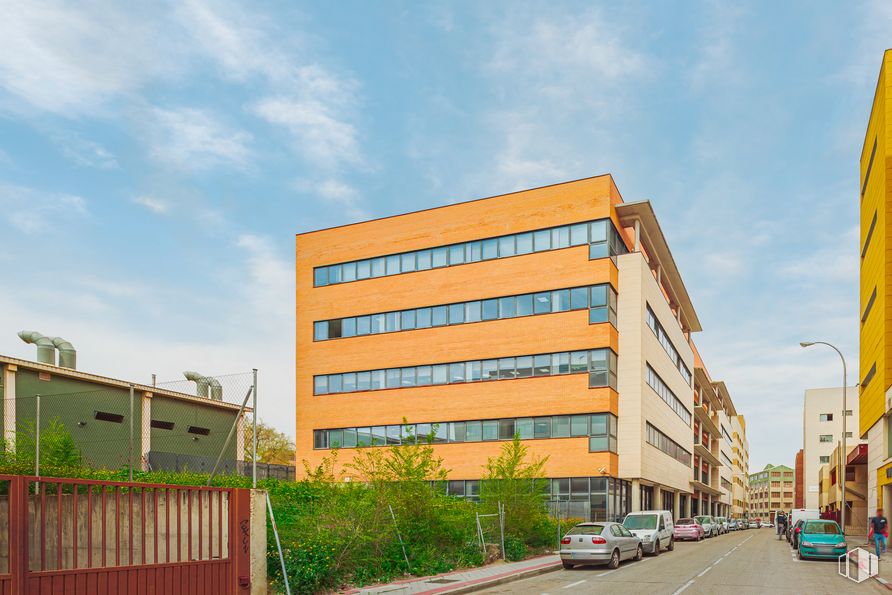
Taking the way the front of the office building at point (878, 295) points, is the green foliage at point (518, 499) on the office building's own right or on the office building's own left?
on the office building's own left

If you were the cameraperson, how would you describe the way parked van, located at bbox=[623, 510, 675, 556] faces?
facing the viewer and to the left of the viewer

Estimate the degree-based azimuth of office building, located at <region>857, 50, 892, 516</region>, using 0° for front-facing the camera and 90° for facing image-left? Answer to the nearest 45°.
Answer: approximately 90°

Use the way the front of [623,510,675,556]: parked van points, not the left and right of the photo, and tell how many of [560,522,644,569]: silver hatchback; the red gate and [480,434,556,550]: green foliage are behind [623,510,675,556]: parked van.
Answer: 0

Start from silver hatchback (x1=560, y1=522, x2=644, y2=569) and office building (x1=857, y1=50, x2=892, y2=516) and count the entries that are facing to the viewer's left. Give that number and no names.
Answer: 1
